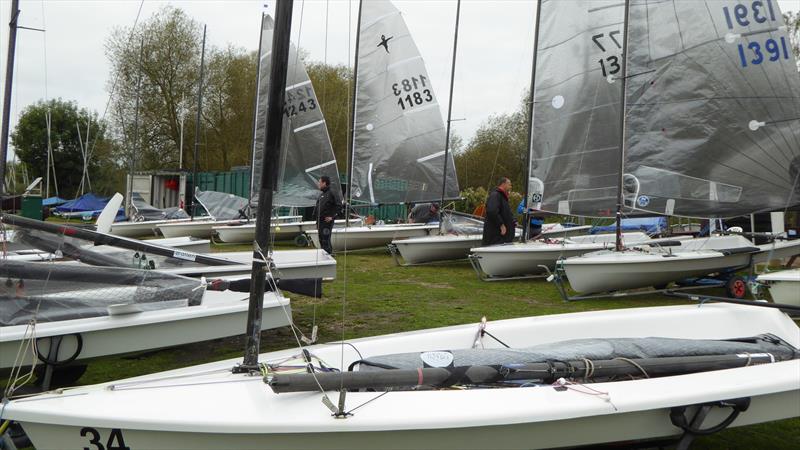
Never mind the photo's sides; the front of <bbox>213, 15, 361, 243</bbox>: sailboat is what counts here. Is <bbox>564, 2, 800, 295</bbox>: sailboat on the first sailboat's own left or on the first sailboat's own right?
on the first sailboat's own left

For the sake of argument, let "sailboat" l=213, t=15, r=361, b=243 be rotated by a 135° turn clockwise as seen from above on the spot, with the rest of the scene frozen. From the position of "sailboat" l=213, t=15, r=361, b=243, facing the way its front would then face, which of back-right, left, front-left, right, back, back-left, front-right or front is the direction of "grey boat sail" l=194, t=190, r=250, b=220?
left

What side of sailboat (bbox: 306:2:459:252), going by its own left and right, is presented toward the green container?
front

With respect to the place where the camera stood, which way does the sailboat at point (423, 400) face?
facing to the left of the viewer

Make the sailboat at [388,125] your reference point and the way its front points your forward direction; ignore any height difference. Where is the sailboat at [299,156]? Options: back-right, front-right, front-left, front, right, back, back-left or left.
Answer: front-right

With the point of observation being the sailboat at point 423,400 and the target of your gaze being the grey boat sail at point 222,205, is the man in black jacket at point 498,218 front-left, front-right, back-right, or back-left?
front-right

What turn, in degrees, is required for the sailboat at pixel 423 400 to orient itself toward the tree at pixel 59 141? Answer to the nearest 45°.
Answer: approximately 45° to its right

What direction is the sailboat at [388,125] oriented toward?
to the viewer's left

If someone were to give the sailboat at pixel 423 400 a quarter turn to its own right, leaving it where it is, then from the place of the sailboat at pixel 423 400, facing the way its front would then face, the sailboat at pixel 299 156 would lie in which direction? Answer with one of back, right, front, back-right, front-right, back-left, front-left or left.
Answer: front

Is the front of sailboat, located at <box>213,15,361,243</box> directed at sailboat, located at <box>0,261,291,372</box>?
no

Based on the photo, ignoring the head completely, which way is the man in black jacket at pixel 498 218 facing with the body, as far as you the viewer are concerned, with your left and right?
facing to the right of the viewer

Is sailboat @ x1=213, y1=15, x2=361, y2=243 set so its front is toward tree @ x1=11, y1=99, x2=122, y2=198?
no

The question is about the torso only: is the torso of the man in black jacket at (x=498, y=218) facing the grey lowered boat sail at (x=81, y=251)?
no

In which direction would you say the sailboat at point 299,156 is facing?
to the viewer's left
